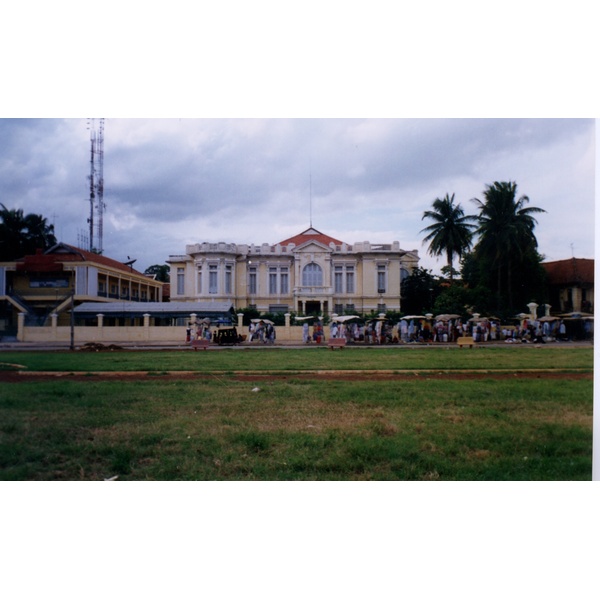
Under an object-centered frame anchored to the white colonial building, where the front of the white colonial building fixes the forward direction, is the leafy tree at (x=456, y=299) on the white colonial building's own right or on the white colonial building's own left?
on the white colonial building's own left

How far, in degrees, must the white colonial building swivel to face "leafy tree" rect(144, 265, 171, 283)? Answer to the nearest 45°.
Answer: approximately 90° to its right

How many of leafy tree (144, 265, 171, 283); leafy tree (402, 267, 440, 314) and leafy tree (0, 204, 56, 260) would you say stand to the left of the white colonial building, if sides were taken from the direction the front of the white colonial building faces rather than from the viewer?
1

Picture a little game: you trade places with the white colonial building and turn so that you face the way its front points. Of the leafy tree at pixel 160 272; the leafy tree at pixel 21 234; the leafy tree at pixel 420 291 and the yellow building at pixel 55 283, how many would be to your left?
1

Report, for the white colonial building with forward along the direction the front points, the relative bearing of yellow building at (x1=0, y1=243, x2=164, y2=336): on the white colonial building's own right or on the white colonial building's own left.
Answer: on the white colonial building's own right

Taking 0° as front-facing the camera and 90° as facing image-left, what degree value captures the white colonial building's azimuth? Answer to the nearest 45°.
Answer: approximately 0°

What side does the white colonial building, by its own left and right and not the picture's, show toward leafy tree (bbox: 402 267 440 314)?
left

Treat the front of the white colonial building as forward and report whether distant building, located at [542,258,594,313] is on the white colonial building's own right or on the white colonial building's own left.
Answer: on the white colonial building's own left

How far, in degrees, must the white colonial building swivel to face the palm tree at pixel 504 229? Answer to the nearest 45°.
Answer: approximately 45° to its left
